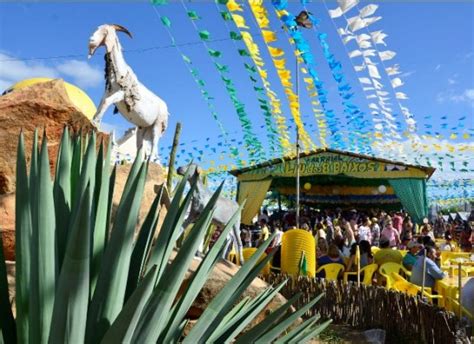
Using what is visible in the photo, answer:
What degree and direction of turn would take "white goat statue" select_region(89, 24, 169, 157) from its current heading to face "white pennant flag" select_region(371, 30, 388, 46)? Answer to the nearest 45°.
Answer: approximately 180°

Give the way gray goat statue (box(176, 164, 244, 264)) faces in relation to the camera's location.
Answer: facing to the left of the viewer

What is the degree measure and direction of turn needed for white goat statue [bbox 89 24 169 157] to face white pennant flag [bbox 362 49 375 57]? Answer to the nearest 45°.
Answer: approximately 180°

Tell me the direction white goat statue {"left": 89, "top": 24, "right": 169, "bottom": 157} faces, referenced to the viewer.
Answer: facing to the left of the viewer

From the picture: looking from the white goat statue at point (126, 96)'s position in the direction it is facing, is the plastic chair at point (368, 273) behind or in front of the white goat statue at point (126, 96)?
behind

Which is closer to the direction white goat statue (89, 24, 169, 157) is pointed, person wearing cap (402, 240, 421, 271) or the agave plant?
the agave plant

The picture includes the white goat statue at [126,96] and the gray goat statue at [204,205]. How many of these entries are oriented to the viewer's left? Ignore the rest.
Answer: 2

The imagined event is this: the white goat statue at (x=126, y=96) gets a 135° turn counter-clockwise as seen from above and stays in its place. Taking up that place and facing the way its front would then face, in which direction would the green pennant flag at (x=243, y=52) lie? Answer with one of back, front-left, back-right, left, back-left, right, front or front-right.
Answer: left

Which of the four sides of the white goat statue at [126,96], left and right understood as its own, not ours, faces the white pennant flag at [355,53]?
back
